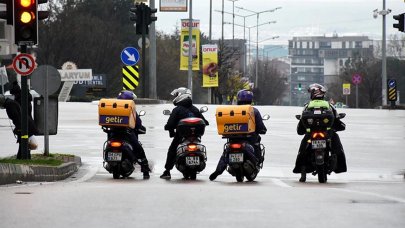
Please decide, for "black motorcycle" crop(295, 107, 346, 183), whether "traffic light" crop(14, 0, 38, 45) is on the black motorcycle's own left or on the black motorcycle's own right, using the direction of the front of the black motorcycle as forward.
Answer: on the black motorcycle's own left

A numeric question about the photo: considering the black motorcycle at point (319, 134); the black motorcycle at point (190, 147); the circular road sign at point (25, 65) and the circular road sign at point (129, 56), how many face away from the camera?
2

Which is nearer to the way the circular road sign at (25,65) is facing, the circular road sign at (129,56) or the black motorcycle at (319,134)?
the black motorcycle

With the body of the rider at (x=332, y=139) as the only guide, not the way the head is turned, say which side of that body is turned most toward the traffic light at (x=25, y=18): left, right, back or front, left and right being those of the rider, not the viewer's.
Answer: left

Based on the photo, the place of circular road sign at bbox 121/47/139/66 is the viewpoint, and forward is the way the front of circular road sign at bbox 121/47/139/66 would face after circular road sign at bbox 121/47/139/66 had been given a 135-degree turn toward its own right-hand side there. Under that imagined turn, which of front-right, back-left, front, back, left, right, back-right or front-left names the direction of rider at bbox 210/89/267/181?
back-left

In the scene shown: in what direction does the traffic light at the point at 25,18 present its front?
toward the camera

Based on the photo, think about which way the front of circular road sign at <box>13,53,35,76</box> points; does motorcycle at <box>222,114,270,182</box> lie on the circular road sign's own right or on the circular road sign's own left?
on the circular road sign's own left

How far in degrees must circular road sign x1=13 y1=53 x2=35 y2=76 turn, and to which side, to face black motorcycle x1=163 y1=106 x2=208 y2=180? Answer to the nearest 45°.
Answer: approximately 45° to its left

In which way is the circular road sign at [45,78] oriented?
away from the camera

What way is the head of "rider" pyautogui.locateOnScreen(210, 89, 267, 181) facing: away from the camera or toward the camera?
away from the camera

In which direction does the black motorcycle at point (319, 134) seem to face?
away from the camera

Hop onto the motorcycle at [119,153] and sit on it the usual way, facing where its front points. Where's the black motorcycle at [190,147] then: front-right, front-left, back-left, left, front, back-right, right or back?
front-right

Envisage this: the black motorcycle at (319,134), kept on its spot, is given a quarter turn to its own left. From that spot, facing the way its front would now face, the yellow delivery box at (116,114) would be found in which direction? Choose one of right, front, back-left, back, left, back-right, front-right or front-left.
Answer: front

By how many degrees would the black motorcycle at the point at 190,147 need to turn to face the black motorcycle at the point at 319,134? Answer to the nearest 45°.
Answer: approximately 90° to its right

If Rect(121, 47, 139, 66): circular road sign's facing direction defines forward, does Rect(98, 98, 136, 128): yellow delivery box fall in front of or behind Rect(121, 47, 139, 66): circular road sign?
in front
